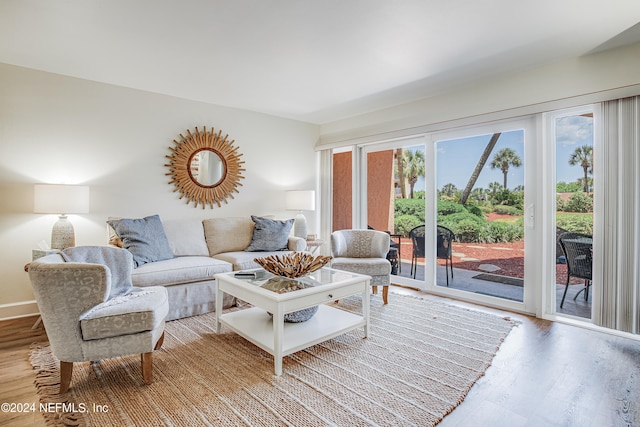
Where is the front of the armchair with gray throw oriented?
to the viewer's right

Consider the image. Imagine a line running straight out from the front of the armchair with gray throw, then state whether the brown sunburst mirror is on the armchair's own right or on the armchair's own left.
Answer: on the armchair's own left

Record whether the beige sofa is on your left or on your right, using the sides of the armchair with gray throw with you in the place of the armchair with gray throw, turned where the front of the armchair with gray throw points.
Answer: on your left
